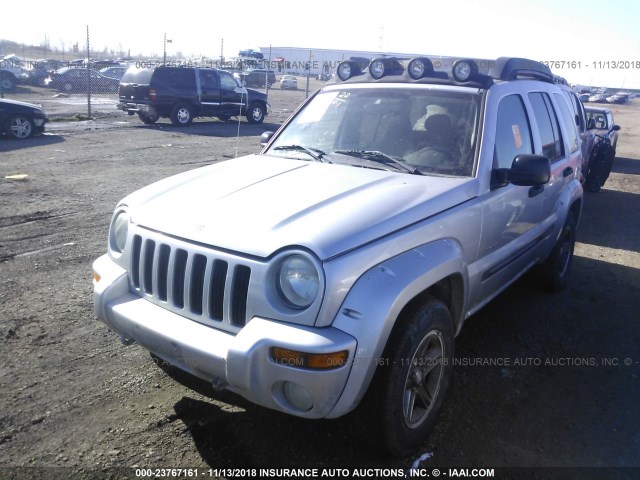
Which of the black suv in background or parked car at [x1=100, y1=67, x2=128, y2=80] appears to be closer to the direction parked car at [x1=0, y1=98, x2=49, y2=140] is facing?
the black suv in background

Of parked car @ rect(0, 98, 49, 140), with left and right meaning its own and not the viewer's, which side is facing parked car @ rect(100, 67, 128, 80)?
left

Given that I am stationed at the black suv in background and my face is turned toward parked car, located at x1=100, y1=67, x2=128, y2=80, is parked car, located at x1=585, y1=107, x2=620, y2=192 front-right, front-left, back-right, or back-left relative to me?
back-right

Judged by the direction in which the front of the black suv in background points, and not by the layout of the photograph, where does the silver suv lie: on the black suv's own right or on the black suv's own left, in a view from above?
on the black suv's own right

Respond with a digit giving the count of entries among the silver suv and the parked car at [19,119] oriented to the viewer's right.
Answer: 1

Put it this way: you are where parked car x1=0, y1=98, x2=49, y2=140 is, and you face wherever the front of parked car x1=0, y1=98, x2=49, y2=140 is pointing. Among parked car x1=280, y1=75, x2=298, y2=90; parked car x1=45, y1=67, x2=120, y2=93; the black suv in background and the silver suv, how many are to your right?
1

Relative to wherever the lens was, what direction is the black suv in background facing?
facing away from the viewer and to the right of the viewer

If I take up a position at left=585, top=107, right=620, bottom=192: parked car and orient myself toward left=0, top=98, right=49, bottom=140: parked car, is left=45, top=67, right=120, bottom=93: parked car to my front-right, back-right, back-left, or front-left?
front-right

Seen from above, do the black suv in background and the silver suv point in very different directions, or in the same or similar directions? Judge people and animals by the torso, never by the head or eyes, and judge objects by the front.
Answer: very different directions

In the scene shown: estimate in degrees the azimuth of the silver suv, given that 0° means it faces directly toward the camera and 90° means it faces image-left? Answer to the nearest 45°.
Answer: approximately 45°

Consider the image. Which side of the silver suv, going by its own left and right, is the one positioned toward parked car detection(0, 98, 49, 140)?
right

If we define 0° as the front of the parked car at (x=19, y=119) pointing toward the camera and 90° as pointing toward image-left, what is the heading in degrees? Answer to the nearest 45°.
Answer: approximately 270°

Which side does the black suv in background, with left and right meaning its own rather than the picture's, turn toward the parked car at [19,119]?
back

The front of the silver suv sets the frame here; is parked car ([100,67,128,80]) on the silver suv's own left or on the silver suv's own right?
on the silver suv's own right
